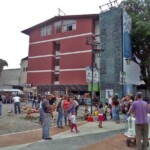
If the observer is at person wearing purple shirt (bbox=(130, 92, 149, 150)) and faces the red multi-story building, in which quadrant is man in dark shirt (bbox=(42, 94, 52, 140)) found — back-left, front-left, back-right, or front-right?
front-left

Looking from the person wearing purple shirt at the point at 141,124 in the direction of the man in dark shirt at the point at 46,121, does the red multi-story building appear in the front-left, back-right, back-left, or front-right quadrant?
front-right

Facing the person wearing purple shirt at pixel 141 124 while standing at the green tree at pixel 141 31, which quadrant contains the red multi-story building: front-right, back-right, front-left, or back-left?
back-right

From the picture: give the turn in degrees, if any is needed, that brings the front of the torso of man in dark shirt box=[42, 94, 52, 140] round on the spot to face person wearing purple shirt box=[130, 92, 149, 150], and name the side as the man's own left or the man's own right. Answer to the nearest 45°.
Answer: approximately 45° to the man's own right
